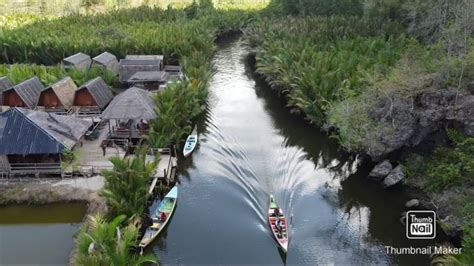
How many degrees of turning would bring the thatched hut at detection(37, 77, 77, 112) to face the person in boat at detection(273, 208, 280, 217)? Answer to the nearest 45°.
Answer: approximately 90° to its left

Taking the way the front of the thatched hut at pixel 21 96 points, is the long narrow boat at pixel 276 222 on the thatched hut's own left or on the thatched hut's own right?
on the thatched hut's own left

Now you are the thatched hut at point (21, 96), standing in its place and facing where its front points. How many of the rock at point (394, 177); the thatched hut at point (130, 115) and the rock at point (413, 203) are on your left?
3

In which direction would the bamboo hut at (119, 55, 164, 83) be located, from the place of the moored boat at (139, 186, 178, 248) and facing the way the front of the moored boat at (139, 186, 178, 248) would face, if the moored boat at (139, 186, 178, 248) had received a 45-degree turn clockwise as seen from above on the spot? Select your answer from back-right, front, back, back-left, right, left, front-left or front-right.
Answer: left

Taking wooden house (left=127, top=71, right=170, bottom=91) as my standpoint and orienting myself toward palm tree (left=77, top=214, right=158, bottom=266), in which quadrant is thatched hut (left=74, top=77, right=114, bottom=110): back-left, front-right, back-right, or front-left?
front-right

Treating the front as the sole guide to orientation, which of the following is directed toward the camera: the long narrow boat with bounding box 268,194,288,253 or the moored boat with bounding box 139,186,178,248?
the long narrow boat

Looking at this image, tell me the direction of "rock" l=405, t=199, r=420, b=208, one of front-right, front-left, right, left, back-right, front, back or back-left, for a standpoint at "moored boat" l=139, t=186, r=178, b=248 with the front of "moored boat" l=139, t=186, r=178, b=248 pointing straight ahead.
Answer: front-right

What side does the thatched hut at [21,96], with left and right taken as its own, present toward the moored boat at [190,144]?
left

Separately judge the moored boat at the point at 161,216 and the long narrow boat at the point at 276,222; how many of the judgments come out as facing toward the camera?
1

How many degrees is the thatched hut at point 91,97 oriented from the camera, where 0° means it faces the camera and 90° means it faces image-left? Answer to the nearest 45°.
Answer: approximately 45°

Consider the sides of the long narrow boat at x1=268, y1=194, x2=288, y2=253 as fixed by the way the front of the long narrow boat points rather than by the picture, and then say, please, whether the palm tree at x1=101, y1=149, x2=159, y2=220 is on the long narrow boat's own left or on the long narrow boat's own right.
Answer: on the long narrow boat's own right

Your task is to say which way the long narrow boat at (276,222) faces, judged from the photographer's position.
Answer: facing the viewer

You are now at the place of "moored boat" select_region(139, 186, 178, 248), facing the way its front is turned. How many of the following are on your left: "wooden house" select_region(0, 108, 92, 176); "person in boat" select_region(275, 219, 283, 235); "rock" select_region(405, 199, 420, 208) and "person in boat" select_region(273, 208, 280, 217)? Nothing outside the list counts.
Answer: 1

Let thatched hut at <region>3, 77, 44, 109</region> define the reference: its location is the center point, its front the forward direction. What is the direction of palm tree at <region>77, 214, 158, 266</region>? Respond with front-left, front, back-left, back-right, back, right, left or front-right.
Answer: front-left
